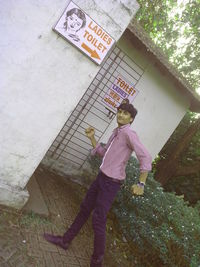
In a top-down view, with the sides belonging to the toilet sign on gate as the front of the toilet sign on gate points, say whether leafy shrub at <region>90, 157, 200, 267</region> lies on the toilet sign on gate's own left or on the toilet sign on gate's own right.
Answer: on the toilet sign on gate's own left

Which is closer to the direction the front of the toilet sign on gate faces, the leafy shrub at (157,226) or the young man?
the young man

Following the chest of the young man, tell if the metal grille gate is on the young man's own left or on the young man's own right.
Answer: on the young man's own right

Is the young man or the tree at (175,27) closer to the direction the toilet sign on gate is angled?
the young man

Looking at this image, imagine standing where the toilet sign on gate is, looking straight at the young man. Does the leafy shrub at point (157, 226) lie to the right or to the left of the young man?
left

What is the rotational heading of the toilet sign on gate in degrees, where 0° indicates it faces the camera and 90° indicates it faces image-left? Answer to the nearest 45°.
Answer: approximately 0°

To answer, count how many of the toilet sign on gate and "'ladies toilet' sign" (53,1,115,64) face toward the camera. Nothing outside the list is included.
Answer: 2

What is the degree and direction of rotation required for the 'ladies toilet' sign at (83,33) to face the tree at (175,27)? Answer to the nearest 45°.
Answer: approximately 135° to its left

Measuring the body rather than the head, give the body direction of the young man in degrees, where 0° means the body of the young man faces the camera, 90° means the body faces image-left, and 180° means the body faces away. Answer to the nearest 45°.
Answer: approximately 45°

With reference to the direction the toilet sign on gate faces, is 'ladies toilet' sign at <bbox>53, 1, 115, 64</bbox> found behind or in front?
in front
